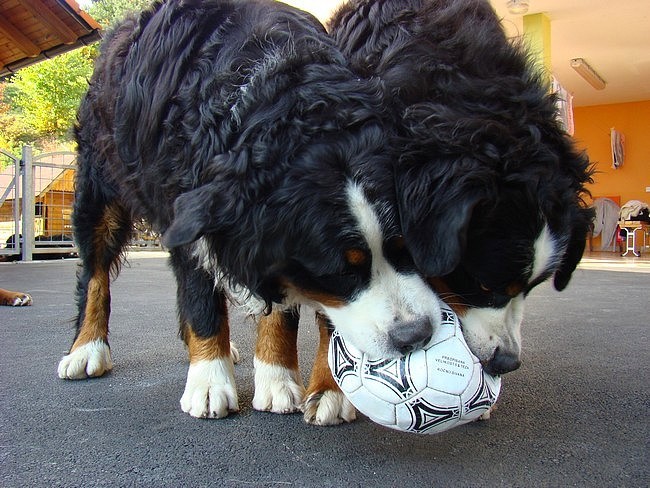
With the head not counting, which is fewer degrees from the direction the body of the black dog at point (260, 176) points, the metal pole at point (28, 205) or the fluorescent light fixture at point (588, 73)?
the fluorescent light fixture

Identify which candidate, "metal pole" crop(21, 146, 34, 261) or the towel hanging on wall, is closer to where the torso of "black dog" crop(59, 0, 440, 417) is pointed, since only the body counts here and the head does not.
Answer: the towel hanging on wall

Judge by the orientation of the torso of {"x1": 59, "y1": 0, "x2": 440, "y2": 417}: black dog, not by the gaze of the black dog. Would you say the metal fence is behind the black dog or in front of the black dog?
behind

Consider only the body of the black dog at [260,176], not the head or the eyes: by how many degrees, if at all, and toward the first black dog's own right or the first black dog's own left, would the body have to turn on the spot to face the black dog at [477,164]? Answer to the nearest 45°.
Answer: approximately 45° to the first black dog's own left

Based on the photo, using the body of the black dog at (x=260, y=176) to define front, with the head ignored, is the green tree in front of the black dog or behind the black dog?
behind

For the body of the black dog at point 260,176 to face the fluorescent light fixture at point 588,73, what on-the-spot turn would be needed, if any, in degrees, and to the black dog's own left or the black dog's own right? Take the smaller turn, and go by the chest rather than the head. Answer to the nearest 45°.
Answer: approximately 90° to the black dog's own left

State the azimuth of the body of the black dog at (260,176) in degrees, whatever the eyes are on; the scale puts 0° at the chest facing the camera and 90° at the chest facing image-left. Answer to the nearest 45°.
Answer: approximately 315°

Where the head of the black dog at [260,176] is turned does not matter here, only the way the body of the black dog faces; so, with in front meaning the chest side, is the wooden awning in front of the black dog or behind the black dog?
behind

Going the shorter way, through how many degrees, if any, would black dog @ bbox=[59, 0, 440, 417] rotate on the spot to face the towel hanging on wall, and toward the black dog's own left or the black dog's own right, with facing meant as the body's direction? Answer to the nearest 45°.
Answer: approximately 90° to the black dog's own left
